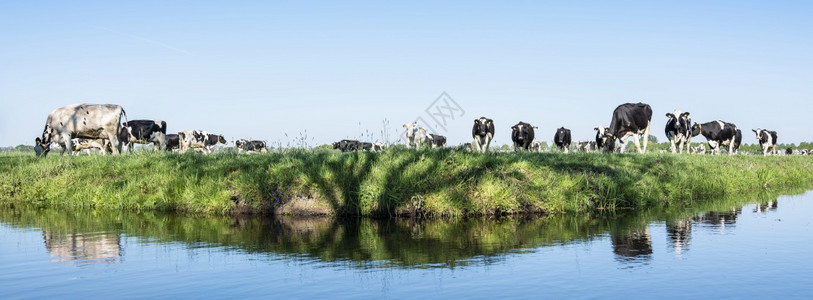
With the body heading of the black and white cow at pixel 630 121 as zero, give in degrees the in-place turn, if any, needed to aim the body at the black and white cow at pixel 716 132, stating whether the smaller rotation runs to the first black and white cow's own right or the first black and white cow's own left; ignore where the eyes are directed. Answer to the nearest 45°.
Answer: approximately 135° to the first black and white cow's own right

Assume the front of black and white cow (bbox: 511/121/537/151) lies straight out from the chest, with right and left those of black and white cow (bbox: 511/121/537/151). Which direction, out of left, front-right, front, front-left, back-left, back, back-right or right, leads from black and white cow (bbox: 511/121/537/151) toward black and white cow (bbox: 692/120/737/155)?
back-left

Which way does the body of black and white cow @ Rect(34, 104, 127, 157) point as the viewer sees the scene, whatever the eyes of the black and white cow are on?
to the viewer's left

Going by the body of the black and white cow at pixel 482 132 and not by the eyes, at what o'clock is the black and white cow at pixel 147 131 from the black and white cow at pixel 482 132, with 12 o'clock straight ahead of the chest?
the black and white cow at pixel 147 131 is roughly at 3 o'clock from the black and white cow at pixel 482 132.

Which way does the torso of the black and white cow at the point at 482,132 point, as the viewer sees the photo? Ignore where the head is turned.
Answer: toward the camera

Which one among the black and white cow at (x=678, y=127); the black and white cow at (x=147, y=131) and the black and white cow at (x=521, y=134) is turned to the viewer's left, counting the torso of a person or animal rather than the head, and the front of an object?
the black and white cow at (x=147, y=131)

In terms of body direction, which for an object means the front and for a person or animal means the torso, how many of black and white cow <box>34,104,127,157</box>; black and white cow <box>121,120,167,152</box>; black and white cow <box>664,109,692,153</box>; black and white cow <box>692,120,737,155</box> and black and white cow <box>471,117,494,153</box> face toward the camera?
2

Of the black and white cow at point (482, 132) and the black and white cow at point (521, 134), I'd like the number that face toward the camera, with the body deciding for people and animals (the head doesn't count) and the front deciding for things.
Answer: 2

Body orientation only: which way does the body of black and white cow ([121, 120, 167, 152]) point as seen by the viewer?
to the viewer's left

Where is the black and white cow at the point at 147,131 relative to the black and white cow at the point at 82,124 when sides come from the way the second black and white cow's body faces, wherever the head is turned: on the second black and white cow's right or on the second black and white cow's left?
on the second black and white cow's right

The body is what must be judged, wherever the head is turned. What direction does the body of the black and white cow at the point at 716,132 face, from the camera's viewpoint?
to the viewer's left

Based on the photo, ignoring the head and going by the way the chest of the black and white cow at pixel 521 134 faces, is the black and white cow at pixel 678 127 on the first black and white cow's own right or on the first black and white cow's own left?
on the first black and white cow's own left

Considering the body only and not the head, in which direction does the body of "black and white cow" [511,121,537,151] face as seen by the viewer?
toward the camera
